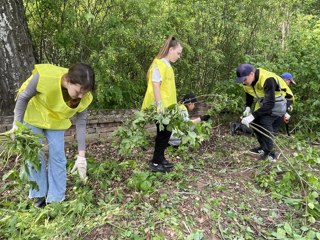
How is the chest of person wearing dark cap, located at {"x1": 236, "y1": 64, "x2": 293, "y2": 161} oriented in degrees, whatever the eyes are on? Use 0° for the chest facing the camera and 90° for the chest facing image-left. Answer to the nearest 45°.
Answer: approximately 45°

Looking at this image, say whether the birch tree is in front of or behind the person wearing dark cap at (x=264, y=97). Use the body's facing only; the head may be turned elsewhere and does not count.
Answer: in front

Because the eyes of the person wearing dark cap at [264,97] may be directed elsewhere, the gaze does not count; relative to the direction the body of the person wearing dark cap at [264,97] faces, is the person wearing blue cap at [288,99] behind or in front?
behind

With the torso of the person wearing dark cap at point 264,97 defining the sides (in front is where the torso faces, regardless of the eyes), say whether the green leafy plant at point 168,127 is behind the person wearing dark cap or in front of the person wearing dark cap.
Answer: in front

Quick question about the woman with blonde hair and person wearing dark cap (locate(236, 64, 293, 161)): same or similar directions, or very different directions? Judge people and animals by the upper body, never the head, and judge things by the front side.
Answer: very different directions

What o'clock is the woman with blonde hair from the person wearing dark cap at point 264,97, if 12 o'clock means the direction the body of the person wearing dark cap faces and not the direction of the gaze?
The woman with blonde hair is roughly at 12 o'clock from the person wearing dark cap.
